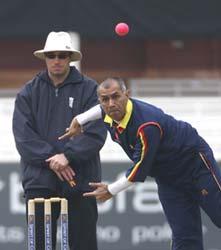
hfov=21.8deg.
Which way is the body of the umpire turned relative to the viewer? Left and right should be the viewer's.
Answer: facing the viewer
